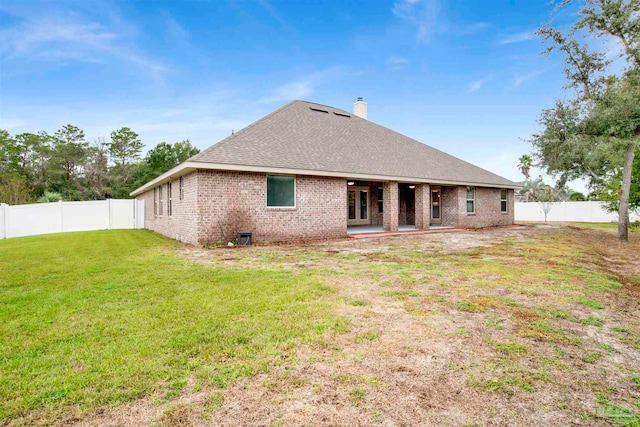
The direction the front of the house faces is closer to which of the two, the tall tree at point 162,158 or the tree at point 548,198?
the tall tree

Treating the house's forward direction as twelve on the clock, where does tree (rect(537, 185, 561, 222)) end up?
The tree is roughly at 3 o'clock from the house.

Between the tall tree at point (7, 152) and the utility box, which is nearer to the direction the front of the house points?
the tall tree

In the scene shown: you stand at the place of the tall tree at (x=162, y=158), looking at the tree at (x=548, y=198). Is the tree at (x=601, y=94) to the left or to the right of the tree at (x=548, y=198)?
right

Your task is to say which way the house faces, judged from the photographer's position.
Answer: facing away from the viewer and to the left of the viewer

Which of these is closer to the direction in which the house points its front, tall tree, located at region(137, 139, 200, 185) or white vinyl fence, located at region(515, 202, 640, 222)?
the tall tree
